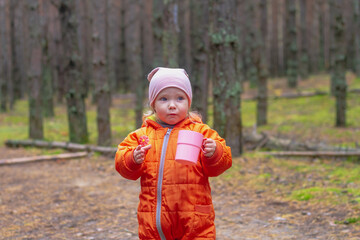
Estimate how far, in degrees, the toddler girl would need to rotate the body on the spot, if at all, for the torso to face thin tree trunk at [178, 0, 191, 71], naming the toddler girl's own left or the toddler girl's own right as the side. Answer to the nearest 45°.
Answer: approximately 180°

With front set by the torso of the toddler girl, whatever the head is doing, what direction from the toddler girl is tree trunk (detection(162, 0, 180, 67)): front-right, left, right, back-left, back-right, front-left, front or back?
back

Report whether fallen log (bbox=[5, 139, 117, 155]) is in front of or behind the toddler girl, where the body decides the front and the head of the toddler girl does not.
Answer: behind

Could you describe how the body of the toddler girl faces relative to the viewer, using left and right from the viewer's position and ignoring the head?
facing the viewer

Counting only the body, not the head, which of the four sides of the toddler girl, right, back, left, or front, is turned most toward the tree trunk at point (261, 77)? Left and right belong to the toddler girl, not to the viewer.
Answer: back

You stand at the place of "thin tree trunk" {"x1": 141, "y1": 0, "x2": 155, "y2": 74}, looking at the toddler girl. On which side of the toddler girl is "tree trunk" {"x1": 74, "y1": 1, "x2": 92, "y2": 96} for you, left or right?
right

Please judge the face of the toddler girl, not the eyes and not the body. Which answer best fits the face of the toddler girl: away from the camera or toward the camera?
toward the camera

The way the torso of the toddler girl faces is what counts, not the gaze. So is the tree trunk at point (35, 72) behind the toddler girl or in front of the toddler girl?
behind

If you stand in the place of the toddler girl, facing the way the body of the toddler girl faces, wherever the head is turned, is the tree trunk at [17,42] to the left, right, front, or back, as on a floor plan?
back

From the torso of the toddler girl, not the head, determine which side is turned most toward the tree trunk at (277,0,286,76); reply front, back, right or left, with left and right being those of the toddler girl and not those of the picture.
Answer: back
